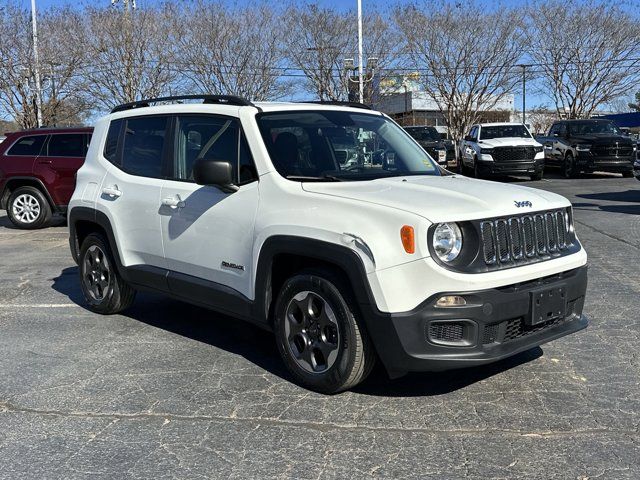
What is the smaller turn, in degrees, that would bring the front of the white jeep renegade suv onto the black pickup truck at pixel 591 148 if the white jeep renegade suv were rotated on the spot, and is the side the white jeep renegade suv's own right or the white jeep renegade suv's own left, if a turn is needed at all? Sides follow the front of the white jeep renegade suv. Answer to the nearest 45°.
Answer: approximately 90° to the white jeep renegade suv's own left

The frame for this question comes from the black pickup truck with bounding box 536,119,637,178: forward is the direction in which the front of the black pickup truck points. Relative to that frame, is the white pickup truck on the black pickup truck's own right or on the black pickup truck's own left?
on the black pickup truck's own right

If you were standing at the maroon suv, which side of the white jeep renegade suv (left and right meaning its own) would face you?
back

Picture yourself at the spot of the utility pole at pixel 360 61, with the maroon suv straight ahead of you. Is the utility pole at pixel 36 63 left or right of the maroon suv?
right

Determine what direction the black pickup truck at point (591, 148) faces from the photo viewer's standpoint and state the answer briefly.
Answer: facing the viewer and to the right of the viewer

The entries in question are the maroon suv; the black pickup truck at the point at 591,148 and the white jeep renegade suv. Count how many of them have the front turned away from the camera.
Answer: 0
